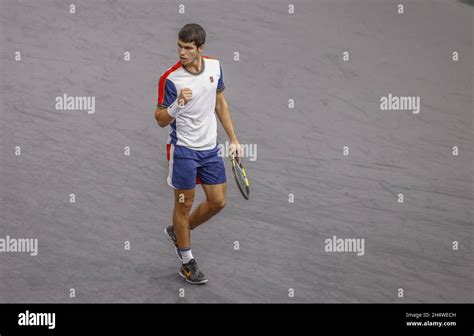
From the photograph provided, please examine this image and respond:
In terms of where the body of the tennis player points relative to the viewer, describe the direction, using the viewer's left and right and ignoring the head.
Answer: facing the viewer and to the right of the viewer

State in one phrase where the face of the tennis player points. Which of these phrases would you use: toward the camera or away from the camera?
toward the camera
